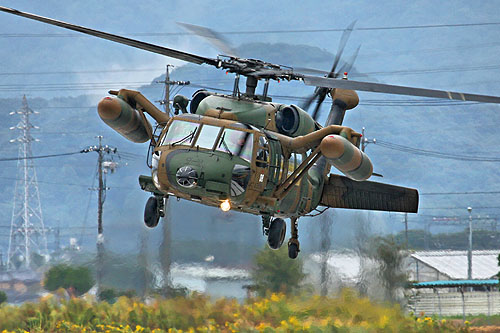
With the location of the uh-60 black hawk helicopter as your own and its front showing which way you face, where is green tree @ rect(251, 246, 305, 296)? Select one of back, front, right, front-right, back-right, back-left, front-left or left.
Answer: back-right

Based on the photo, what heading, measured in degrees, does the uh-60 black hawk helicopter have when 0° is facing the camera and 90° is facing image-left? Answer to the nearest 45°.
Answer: approximately 45°

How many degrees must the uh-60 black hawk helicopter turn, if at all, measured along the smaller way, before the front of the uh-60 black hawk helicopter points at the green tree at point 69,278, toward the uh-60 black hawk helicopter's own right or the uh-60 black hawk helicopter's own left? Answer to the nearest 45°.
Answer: approximately 90° to the uh-60 black hawk helicopter's own right
